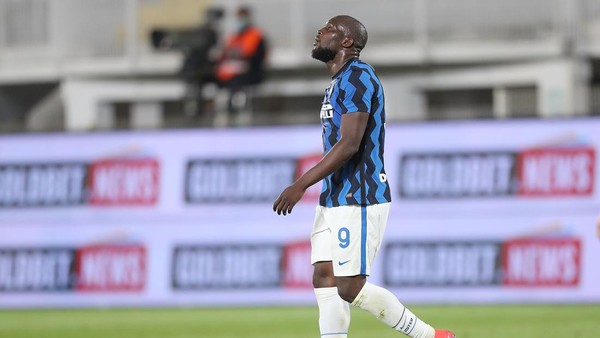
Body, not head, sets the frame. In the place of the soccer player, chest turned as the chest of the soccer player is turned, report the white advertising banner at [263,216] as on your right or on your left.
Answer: on your right

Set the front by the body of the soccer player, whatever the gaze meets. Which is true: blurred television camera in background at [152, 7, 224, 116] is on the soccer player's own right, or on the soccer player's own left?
on the soccer player's own right

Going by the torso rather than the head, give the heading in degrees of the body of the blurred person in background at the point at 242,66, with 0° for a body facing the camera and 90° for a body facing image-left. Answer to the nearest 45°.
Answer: approximately 45°

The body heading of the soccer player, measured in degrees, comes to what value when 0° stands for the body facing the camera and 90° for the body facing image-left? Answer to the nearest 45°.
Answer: approximately 90°

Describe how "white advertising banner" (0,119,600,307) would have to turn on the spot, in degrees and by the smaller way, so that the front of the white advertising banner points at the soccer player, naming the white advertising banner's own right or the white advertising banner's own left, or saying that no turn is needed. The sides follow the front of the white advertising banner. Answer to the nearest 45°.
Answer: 0° — it already faces them

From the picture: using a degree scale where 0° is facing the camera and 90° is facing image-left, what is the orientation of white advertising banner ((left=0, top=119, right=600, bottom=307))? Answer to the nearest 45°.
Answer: approximately 0°

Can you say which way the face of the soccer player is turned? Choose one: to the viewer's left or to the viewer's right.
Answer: to the viewer's left

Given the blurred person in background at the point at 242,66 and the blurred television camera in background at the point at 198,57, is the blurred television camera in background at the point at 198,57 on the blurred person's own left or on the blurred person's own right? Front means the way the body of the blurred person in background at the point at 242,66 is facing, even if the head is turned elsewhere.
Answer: on the blurred person's own right
